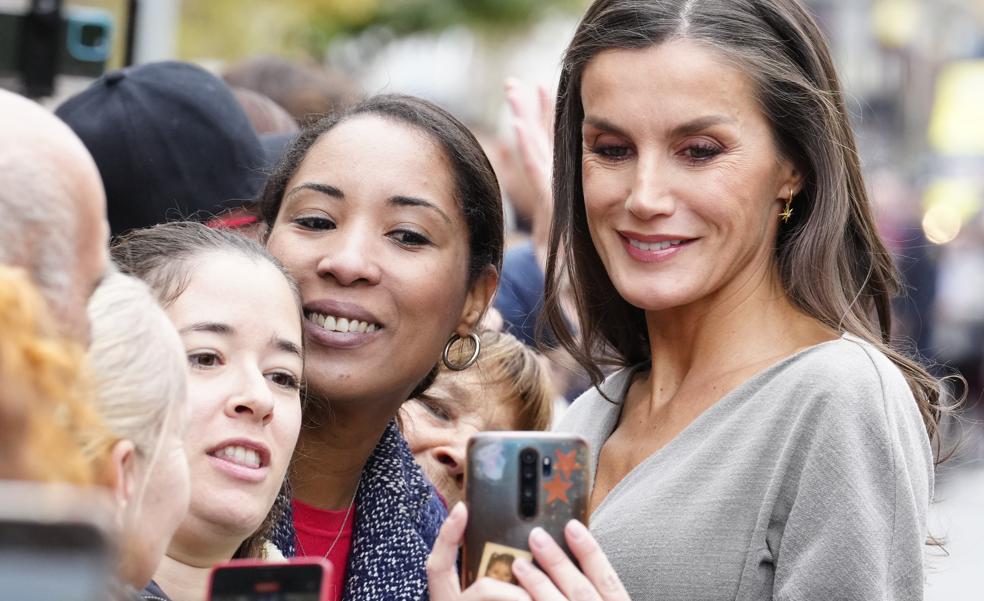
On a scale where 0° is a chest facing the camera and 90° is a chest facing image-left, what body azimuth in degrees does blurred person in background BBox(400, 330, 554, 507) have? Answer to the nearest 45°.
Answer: approximately 45°

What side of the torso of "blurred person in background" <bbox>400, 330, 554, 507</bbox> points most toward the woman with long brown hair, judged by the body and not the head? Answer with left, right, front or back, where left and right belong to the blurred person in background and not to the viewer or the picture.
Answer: left

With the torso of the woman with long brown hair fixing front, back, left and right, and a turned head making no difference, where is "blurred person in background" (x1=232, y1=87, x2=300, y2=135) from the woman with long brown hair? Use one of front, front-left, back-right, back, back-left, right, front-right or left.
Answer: right

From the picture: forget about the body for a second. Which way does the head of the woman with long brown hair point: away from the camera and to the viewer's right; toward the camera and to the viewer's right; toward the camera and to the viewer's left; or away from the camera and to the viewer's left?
toward the camera and to the viewer's left

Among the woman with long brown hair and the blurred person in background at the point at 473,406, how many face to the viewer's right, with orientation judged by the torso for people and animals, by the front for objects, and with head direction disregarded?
0

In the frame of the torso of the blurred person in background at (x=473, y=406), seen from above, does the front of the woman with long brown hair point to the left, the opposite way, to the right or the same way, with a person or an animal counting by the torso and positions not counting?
the same way

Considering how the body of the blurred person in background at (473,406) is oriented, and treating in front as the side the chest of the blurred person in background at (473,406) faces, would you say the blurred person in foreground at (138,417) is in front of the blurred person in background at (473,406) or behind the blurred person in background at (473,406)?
in front

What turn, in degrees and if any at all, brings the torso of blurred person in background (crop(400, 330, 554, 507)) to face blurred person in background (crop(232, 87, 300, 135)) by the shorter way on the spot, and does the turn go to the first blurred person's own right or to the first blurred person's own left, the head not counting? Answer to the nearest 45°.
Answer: approximately 90° to the first blurred person's own right

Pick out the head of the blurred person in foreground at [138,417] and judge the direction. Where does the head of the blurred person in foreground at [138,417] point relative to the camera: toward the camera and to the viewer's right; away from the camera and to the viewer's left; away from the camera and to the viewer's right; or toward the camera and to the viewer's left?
away from the camera and to the viewer's right

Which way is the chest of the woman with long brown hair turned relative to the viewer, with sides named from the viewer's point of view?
facing the viewer and to the left of the viewer

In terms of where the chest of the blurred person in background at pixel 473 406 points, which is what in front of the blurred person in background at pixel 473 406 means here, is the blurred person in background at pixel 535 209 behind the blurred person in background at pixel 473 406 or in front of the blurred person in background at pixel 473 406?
behind

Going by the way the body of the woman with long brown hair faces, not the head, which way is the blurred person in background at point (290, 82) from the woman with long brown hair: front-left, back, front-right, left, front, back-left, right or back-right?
right

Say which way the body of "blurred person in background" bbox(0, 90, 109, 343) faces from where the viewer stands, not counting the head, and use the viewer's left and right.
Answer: facing away from the viewer and to the right of the viewer
